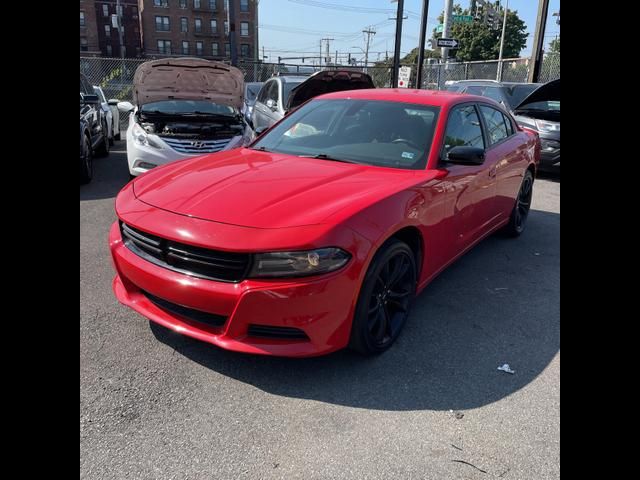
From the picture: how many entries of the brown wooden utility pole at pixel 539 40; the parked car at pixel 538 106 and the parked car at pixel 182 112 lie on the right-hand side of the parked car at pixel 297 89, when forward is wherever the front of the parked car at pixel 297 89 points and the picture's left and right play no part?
1

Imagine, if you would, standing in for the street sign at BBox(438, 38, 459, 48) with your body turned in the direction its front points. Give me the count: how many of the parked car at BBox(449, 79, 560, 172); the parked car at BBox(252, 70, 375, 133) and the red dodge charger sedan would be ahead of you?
3

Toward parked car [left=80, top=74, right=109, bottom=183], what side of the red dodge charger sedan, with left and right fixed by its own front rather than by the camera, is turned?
right

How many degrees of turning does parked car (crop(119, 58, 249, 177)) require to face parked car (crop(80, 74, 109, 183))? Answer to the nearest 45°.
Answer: approximately 90° to its right

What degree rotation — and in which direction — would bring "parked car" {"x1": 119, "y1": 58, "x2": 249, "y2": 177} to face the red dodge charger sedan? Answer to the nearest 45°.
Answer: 0° — it already faces it

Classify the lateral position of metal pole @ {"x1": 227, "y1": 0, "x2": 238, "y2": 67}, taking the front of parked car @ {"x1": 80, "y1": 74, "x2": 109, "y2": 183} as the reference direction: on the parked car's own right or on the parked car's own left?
on the parked car's own left

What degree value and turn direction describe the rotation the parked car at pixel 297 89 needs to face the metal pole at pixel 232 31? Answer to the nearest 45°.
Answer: approximately 135° to its left

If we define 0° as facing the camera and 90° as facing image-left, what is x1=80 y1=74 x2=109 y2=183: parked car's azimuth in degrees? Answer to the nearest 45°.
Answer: approximately 315°

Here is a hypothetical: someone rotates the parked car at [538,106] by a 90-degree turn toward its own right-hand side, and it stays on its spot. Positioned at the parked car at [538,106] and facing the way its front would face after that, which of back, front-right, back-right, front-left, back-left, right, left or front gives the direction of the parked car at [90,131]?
front

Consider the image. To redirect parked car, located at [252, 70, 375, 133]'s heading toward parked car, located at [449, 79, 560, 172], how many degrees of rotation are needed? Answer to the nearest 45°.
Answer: approximately 45° to its left

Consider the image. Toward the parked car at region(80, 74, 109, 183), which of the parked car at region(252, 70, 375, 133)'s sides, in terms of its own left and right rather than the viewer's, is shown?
right

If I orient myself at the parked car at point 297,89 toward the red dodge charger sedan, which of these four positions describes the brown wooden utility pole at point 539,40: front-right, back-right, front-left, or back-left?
back-left
